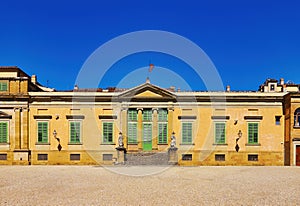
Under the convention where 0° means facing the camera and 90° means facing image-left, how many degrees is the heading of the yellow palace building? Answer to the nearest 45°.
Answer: approximately 0°
